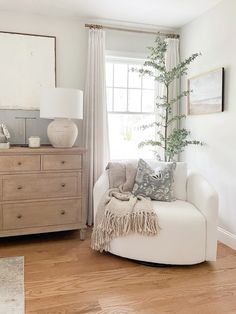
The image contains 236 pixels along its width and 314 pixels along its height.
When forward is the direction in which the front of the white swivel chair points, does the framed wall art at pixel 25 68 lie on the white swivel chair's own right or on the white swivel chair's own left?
on the white swivel chair's own right

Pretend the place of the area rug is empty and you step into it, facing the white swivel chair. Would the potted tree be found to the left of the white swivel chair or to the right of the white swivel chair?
left

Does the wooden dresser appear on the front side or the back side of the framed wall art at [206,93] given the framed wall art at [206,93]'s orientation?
on the front side

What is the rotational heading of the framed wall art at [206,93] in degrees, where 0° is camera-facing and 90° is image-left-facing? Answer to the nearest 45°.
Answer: approximately 45°

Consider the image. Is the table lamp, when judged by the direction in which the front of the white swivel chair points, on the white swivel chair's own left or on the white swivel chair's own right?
on the white swivel chair's own right

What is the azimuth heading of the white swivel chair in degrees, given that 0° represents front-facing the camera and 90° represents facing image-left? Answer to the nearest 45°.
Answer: approximately 0°

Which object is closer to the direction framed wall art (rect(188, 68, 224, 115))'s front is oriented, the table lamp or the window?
the table lamp

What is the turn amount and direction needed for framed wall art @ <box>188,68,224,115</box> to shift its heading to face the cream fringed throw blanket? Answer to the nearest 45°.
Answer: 0° — it already faces it
